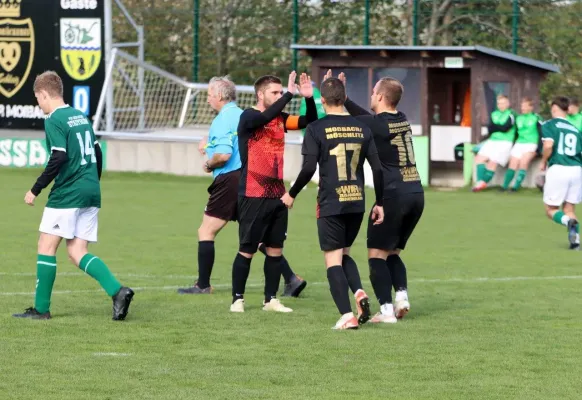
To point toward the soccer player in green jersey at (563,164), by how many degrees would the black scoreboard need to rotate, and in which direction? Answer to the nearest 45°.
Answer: approximately 45° to its left

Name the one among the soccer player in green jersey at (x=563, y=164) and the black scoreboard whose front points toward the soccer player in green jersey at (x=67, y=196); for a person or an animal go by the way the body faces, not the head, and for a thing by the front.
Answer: the black scoreboard

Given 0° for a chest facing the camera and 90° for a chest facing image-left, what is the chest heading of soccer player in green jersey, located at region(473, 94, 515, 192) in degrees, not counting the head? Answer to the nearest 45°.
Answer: approximately 45°

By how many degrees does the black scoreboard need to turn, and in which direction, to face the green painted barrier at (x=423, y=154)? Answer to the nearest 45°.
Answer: approximately 45° to its left
